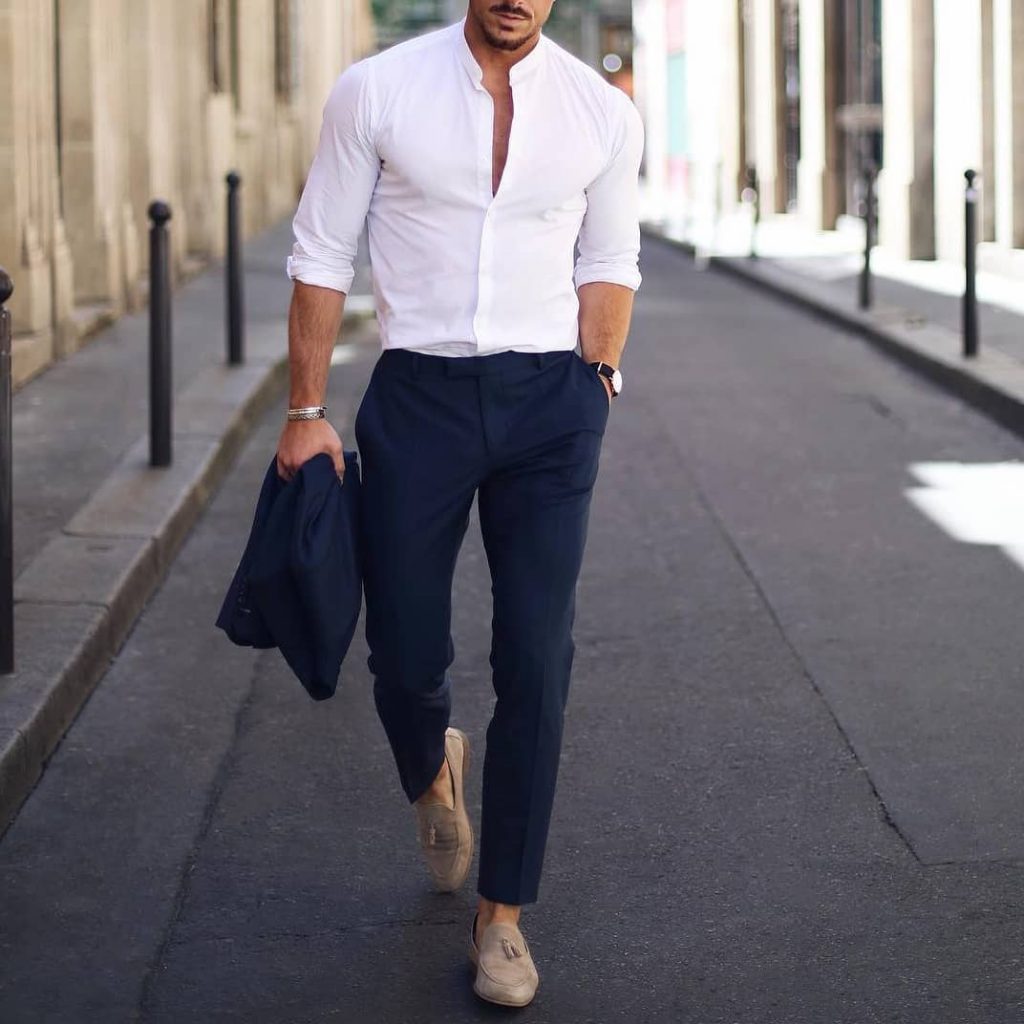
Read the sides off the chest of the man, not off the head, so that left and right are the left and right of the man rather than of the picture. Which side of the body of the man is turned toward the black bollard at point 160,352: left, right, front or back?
back

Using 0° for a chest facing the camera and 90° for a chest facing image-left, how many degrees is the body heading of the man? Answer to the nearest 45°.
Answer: approximately 0°

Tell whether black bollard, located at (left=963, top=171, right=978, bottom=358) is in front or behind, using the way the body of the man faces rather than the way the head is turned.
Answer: behind

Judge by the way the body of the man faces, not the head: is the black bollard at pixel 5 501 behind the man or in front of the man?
behind

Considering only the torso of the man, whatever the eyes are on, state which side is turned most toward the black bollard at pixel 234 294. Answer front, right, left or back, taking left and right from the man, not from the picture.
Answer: back

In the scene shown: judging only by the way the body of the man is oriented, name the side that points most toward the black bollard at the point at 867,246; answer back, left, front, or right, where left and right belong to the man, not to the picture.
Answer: back
